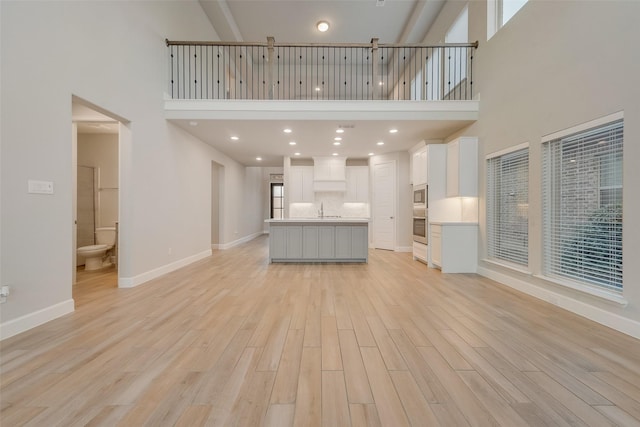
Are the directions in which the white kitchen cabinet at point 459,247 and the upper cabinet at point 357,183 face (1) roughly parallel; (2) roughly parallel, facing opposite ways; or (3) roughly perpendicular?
roughly perpendicular

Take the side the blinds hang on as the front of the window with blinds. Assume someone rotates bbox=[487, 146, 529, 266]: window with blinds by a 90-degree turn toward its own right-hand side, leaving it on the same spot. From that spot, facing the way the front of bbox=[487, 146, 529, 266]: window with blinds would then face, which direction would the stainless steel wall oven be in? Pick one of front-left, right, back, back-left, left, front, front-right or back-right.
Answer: front

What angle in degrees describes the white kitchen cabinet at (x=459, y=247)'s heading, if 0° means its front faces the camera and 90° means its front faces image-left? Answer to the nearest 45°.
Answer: approximately 90°

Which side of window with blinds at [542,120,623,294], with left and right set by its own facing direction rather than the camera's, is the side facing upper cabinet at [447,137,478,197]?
right

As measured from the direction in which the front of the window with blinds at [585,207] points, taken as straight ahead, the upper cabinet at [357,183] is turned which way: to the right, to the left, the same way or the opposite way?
to the left

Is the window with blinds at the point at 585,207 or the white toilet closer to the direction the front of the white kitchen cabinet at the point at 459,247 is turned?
the white toilet

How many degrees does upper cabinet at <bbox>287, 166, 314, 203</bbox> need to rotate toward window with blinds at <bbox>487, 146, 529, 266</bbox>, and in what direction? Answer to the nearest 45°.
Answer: approximately 45° to its left

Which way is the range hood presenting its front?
toward the camera

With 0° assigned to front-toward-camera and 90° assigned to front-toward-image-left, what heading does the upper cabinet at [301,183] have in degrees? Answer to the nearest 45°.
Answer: approximately 0°

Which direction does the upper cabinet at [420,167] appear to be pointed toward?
to the viewer's left

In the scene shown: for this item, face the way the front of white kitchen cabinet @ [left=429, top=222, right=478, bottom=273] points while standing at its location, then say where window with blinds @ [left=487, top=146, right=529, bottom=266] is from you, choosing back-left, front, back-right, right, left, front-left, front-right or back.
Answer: back-left
